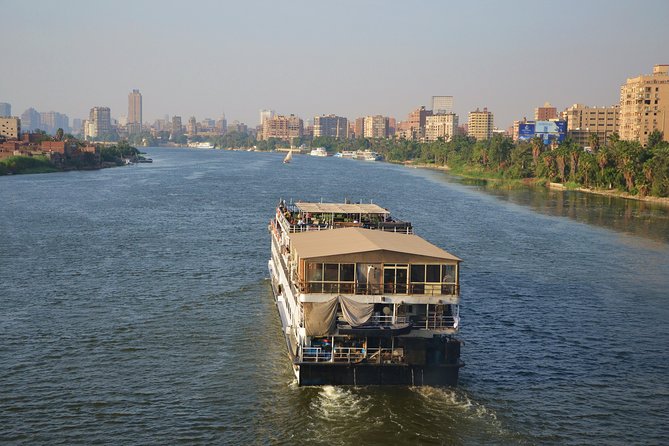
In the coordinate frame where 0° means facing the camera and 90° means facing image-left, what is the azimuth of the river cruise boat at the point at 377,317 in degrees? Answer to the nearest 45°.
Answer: approximately 180°
